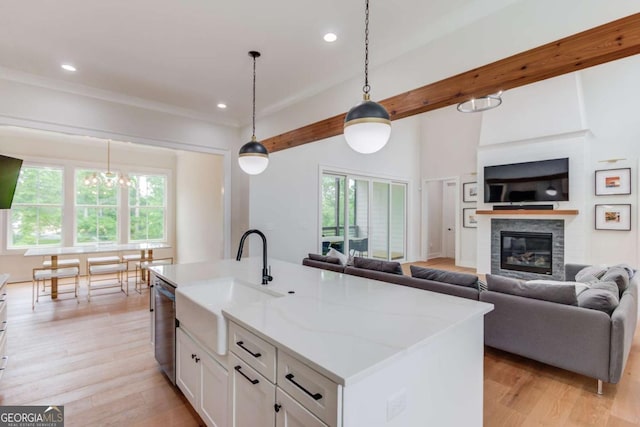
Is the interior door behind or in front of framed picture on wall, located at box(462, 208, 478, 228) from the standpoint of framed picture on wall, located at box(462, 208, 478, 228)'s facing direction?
behind

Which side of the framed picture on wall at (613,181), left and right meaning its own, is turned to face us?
front

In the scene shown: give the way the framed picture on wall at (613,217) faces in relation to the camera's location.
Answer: facing the viewer

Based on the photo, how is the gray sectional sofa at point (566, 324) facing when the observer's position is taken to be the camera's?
facing away from the viewer and to the right of the viewer

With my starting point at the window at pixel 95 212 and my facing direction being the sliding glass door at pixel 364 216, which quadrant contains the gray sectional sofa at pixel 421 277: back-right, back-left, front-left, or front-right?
front-right

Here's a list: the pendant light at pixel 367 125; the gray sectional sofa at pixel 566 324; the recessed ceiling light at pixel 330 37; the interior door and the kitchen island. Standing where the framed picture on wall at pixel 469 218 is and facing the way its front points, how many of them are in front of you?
4

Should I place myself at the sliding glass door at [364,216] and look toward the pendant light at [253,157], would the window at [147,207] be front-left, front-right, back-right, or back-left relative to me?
front-right

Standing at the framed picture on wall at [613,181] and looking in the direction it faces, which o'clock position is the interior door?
The interior door is roughly at 4 o'clock from the framed picture on wall.

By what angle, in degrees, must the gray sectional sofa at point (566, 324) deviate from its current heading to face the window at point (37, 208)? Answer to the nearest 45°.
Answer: approximately 135° to its left

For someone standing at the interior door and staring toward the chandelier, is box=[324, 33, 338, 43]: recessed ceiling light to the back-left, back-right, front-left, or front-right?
front-left

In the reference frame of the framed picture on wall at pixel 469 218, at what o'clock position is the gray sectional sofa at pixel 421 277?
The gray sectional sofa is roughly at 12 o'clock from the framed picture on wall.

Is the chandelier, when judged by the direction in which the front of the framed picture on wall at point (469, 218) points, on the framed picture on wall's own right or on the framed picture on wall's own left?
on the framed picture on wall's own right

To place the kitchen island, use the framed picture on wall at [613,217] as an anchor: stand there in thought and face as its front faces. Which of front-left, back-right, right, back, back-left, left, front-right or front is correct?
front

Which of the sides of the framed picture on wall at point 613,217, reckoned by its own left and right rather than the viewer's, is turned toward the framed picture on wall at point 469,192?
right

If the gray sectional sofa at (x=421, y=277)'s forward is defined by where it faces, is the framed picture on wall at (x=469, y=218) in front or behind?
in front

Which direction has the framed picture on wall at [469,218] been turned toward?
toward the camera

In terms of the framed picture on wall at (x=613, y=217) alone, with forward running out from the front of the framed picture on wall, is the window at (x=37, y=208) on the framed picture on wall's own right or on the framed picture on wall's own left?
on the framed picture on wall's own right

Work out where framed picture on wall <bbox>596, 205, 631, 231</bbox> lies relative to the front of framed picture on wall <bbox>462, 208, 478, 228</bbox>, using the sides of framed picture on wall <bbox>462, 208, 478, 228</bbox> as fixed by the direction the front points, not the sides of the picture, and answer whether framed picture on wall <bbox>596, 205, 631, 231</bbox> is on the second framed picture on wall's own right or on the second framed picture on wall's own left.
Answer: on the second framed picture on wall's own left
